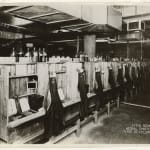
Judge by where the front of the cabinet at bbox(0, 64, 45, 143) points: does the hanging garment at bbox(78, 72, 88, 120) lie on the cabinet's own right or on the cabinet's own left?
on the cabinet's own left

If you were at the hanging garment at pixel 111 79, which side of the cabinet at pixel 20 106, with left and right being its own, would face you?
left

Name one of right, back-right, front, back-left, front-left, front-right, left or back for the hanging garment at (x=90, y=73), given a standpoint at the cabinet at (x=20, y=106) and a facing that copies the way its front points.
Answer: left

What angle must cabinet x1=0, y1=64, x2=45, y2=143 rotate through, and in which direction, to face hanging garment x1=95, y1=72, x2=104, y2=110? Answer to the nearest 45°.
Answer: approximately 90° to its left
